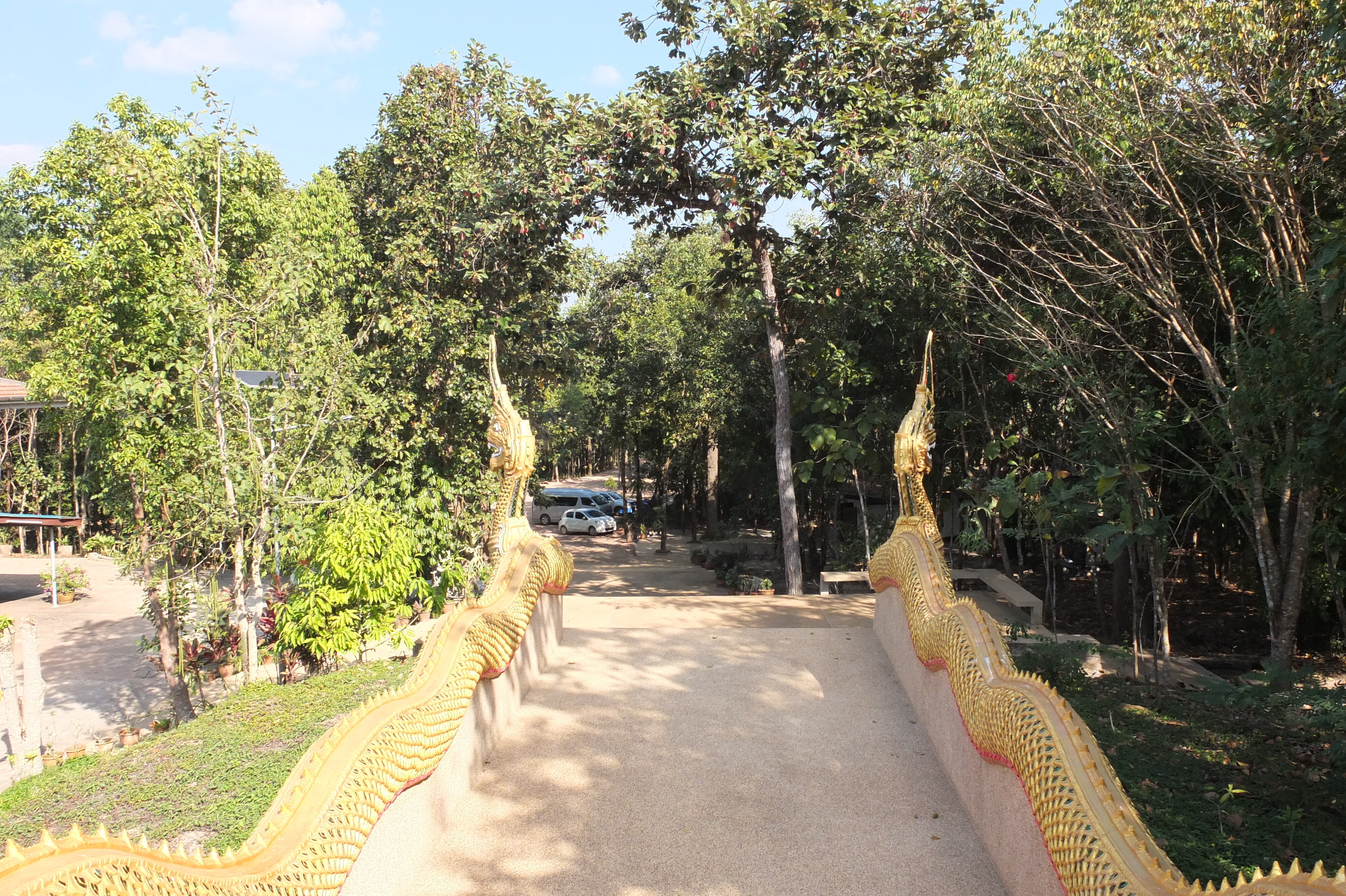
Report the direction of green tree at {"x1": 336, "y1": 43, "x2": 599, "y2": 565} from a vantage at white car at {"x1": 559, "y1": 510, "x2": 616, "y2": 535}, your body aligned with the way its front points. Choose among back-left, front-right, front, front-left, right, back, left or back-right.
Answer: front-right
